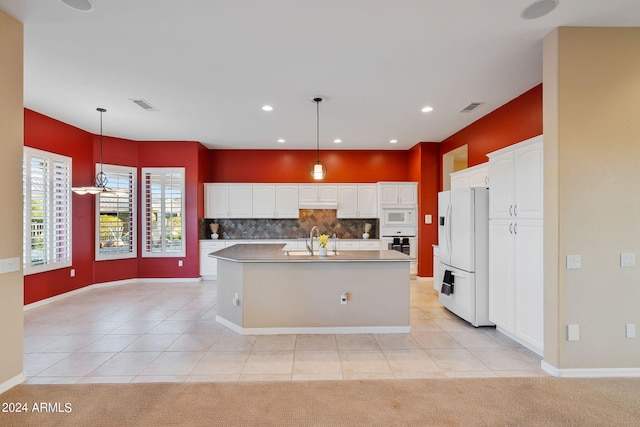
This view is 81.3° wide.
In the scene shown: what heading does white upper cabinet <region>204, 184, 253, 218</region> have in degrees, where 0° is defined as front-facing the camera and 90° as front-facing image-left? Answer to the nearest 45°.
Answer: approximately 0°

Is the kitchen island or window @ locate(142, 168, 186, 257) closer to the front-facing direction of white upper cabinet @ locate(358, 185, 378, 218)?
the kitchen island

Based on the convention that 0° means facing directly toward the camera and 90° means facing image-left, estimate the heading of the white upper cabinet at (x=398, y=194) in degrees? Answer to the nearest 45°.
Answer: approximately 0°

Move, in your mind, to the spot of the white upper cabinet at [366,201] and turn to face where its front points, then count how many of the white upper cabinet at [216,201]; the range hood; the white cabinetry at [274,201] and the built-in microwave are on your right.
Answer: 3

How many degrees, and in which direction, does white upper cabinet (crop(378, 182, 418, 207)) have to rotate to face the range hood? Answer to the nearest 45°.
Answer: approximately 90° to its right

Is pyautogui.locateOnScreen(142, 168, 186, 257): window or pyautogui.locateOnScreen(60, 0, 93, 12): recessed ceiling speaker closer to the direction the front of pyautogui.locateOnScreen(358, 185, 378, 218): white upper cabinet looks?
the recessed ceiling speaker

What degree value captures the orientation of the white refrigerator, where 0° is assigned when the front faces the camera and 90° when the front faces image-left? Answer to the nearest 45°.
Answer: approximately 45°
